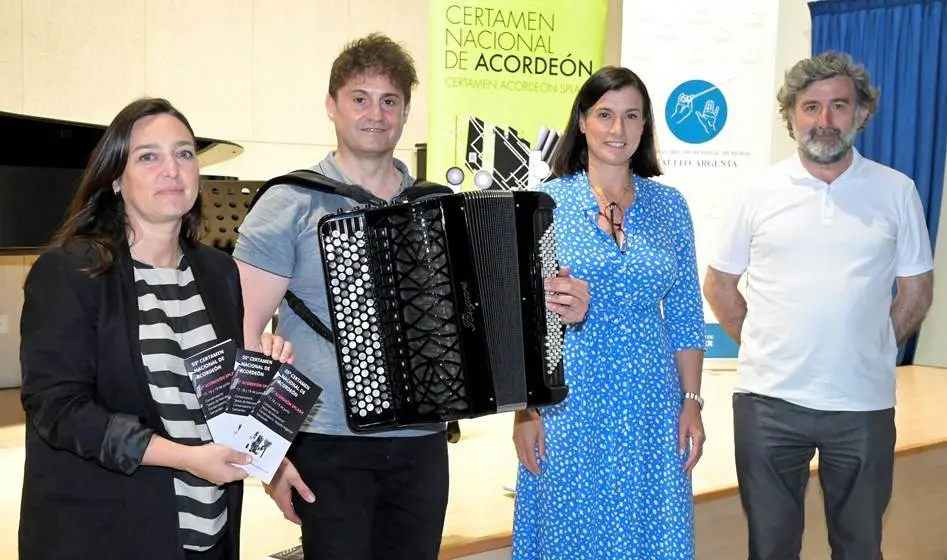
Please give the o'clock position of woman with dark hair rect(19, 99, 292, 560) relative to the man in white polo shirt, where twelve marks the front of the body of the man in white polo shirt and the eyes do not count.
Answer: The woman with dark hair is roughly at 1 o'clock from the man in white polo shirt.

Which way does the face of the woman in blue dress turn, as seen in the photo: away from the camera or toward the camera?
toward the camera

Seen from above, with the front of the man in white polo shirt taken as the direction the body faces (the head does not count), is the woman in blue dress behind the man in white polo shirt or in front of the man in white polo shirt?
in front

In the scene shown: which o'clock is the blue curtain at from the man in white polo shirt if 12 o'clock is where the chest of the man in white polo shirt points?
The blue curtain is roughly at 6 o'clock from the man in white polo shirt.

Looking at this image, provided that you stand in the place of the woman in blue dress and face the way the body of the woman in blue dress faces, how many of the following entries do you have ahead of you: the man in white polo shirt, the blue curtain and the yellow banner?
0

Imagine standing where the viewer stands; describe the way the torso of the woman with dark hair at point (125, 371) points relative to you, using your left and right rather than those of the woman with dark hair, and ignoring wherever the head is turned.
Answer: facing the viewer and to the right of the viewer

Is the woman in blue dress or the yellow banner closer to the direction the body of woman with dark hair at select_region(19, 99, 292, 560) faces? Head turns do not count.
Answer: the woman in blue dress

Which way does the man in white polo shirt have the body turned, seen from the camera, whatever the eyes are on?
toward the camera

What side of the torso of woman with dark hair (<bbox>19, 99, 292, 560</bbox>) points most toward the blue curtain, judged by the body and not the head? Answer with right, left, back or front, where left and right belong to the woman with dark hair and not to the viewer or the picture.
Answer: left

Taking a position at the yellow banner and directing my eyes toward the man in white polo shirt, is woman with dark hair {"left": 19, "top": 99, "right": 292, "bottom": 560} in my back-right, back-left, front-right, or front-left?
front-right

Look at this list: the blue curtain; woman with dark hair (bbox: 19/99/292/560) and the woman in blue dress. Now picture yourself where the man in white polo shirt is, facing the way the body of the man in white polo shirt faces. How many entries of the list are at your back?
1

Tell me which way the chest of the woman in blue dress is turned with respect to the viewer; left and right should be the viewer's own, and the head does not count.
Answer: facing the viewer

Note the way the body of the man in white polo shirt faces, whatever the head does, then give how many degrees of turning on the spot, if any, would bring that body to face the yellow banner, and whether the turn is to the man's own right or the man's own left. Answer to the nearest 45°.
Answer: approximately 135° to the man's own right

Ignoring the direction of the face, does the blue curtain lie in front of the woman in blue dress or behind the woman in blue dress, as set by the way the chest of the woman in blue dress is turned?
behind

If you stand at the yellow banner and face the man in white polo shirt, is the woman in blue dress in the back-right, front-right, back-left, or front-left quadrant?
front-right

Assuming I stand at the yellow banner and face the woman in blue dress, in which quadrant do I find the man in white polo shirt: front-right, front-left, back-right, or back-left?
front-left

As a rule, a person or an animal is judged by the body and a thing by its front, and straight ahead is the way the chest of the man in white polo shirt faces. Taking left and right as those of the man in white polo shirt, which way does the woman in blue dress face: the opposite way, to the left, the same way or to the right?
the same way

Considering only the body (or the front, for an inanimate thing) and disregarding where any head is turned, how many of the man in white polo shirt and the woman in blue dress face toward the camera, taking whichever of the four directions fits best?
2
